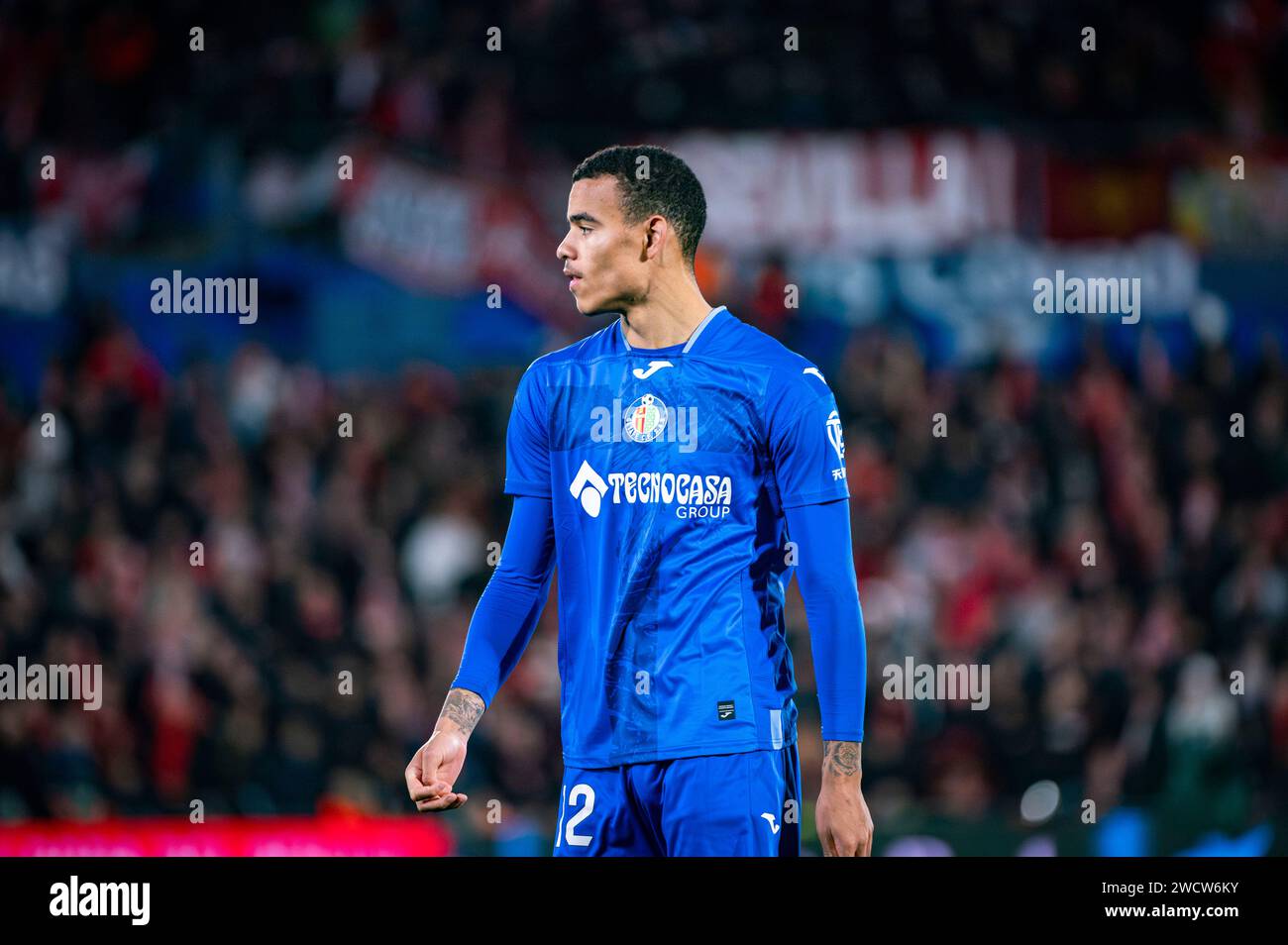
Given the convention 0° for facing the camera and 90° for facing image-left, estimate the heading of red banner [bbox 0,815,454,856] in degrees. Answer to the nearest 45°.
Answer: approximately 0°
